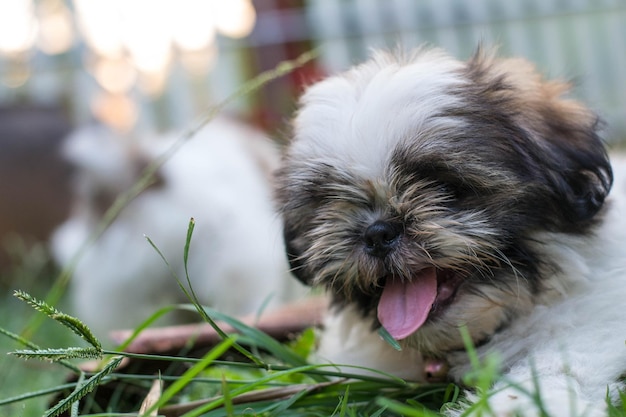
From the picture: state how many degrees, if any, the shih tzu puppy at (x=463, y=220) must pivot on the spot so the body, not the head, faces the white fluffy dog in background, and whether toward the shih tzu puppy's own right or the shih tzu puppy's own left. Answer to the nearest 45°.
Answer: approximately 90° to the shih tzu puppy's own right

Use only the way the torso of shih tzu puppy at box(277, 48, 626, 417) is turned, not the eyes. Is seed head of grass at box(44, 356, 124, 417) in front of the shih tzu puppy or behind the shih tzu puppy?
in front

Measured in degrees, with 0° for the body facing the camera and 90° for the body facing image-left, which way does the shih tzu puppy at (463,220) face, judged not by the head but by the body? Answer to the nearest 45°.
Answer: approximately 45°

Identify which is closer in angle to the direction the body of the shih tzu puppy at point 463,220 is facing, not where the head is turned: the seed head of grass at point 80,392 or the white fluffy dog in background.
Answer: the seed head of grass
